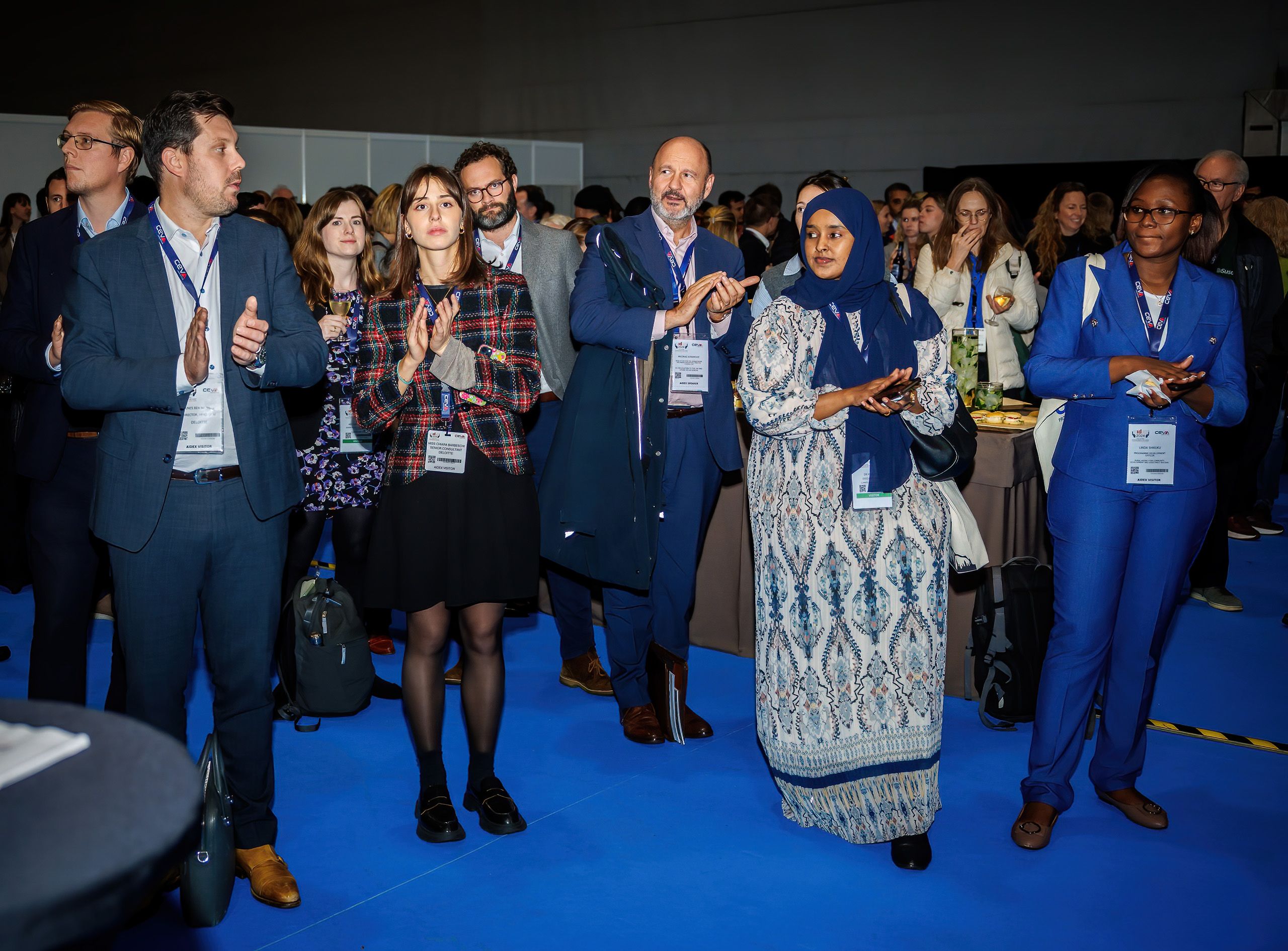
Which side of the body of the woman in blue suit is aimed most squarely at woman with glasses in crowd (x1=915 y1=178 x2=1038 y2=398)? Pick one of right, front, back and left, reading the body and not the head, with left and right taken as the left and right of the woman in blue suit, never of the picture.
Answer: back

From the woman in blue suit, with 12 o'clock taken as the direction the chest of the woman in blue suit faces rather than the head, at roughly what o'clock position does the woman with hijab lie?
The woman with hijab is roughly at 2 o'clock from the woman in blue suit.

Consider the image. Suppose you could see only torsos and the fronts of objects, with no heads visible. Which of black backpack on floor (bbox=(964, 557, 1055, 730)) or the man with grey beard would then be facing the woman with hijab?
the man with grey beard

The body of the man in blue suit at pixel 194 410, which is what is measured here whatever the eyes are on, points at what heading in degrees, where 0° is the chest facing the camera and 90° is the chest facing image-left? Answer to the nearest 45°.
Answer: approximately 0°
